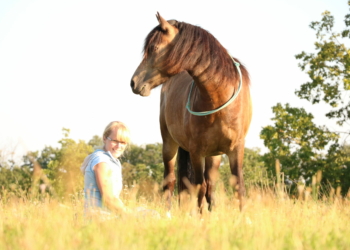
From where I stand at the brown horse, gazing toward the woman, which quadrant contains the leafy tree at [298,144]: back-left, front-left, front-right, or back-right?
back-right

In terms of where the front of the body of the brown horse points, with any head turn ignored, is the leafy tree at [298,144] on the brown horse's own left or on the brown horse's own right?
on the brown horse's own left

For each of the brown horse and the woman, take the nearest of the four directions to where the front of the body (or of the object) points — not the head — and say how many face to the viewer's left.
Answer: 0

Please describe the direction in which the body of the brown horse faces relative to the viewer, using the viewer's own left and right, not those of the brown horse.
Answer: facing the viewer and to the right of the viewer

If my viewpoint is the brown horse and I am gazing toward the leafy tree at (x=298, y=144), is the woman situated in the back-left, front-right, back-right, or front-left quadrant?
back-left

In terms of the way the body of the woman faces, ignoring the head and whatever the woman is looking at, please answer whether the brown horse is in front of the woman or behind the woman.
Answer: in front

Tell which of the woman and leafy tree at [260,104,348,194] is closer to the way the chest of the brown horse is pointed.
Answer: the woman

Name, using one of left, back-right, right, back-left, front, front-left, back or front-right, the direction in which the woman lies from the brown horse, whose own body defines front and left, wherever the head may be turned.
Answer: right

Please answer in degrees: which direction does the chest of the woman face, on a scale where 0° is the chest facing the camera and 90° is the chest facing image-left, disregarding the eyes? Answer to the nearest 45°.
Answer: approximately 270°
